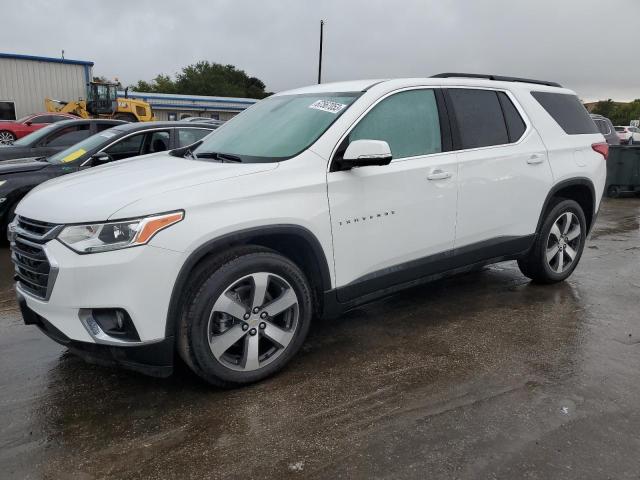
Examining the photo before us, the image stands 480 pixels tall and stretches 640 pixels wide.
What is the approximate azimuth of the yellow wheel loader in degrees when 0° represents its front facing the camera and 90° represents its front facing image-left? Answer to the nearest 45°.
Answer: approximately 90°

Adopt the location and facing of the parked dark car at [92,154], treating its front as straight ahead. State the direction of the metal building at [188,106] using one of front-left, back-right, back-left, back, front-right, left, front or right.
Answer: back-right

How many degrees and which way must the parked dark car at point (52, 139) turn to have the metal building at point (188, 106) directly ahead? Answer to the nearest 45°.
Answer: approximately 135° to its right

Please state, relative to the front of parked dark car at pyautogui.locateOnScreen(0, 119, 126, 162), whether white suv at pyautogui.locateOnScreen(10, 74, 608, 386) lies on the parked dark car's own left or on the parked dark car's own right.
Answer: on the parked dark car's own left

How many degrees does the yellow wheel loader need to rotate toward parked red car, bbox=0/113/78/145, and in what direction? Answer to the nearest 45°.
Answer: approximately 90° to its left

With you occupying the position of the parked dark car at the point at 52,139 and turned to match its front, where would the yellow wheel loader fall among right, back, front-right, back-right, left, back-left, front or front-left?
back-right

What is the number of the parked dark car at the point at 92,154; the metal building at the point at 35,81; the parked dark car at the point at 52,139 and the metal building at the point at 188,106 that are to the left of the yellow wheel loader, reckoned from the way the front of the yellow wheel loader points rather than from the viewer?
2

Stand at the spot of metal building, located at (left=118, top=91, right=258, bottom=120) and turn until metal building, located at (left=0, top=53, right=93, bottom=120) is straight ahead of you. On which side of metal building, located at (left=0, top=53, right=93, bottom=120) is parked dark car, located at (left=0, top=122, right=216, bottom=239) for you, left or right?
left

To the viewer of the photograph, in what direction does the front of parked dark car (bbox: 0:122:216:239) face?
facing the viewer and to the left of the viewer
